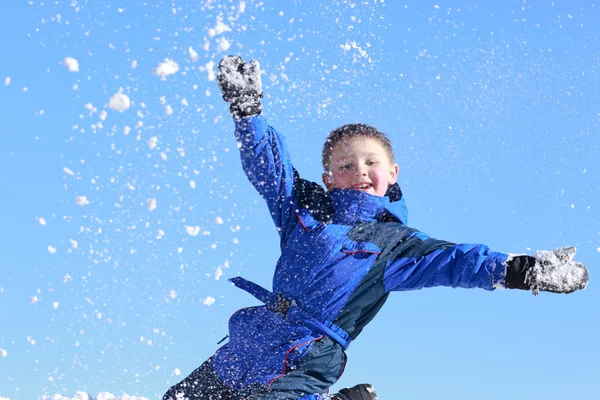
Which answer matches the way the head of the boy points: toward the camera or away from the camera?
toward the camera

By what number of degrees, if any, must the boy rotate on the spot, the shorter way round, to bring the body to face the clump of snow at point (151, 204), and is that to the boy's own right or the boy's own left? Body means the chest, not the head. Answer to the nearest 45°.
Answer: approximately 45° to the boy's own right

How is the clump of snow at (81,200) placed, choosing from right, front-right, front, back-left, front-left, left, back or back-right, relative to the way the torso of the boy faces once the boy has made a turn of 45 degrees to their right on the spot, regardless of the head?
front

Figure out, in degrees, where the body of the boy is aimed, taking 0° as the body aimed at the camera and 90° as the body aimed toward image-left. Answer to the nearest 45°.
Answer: approximately 45°
